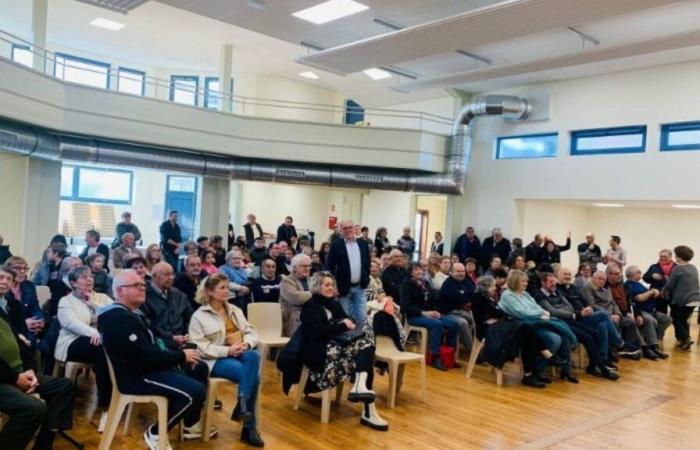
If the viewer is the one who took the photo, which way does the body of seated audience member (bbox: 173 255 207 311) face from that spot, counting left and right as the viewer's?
facing the viewer and to the right of the viewer

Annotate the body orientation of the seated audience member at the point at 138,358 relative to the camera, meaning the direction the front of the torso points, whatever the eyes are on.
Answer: to the viewer's right

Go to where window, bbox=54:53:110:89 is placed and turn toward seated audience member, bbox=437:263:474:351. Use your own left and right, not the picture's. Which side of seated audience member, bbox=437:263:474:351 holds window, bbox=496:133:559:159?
left

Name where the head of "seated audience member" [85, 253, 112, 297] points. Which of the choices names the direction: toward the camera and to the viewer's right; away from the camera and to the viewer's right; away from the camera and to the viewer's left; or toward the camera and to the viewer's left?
toward the camera and to the viewer's right

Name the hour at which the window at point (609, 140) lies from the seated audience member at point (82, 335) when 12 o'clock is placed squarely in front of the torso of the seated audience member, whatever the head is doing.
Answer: The window is roughly at 10 o'clock from the seated audience member.

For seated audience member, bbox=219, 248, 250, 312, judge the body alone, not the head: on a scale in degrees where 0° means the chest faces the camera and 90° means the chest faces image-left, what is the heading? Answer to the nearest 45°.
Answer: approximately 315°

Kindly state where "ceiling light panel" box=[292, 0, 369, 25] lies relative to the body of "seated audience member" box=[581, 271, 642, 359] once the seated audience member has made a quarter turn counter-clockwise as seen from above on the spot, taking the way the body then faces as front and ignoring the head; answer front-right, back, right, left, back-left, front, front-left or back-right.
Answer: back-left

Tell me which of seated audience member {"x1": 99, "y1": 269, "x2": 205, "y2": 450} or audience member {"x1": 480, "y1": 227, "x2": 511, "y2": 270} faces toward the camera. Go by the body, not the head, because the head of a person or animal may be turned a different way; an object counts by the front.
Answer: audience member {"x1": 480, "y1": 227, "x2": 511, "y2": 270}

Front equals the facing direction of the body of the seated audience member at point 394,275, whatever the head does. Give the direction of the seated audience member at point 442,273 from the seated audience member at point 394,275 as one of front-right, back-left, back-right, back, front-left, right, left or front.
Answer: left

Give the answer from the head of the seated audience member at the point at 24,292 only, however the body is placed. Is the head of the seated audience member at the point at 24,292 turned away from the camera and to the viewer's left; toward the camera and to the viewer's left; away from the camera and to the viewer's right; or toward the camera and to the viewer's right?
toward the camera and to the viewer's right

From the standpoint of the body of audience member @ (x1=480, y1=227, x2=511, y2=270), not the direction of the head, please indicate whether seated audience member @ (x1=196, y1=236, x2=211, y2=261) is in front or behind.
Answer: in front

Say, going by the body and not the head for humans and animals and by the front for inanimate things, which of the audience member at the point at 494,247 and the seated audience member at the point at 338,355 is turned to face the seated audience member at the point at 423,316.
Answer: the audience member at the point at 494,247

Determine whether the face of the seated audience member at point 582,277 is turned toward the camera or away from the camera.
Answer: toward the camera
